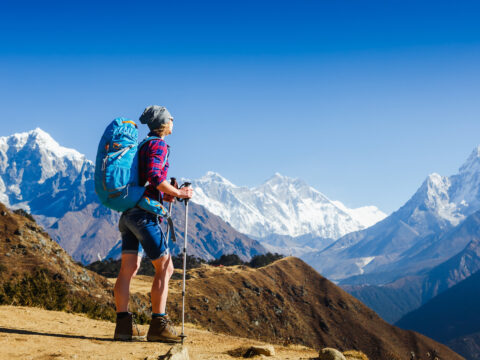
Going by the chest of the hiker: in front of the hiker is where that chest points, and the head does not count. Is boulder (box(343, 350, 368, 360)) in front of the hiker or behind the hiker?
in front

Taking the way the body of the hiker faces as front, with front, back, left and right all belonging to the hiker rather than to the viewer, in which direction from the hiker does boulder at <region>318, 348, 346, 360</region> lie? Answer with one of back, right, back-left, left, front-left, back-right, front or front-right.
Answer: front

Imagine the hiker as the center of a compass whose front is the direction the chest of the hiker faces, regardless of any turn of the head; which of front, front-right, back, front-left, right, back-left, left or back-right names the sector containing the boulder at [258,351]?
front

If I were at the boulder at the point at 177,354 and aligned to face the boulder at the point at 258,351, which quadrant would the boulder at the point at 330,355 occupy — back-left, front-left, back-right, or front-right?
front-right

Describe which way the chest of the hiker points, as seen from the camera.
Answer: to the viewer's right
